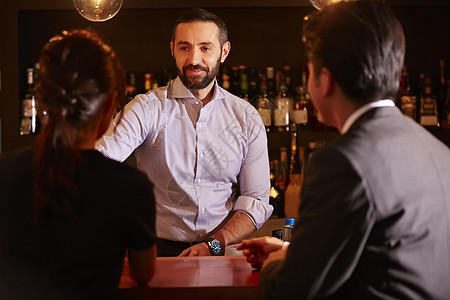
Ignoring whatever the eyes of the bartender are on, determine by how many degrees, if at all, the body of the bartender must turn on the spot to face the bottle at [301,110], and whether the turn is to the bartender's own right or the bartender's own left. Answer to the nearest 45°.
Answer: approximately 135° to the bartender's own left

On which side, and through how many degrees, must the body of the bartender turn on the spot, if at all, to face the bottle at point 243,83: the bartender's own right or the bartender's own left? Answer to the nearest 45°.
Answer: approximately 180°

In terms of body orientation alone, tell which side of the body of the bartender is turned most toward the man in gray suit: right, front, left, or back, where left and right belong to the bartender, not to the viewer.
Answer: front

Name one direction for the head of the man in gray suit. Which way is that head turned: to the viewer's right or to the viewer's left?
to the viewer's left

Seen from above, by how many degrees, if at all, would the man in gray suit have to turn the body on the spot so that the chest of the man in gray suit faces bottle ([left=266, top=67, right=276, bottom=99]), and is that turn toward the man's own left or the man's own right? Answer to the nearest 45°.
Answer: approximately 45° to the man's own right

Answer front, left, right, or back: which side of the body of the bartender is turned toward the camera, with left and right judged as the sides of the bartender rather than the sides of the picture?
front

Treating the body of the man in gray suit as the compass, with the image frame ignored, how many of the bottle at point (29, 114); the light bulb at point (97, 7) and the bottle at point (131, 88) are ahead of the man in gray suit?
3

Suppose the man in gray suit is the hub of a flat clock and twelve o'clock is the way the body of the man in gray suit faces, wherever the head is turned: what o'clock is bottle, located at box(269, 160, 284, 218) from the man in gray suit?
The bottle is roughly at 1 o'clock from the man in gray suit.

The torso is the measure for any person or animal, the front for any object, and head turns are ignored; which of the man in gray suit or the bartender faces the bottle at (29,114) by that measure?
the man in gray suit

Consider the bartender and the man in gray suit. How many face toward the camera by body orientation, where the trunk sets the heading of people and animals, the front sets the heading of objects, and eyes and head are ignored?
1

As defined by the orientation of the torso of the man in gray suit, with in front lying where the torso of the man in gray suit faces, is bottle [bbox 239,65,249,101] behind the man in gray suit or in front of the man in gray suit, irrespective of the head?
in front

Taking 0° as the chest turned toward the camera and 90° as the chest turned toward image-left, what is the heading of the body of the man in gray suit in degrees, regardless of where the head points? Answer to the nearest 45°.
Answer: approximately 135°

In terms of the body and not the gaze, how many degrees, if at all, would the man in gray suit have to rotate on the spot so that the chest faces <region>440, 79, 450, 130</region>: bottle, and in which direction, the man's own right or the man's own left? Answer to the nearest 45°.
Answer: approximately 45° to the man's own right

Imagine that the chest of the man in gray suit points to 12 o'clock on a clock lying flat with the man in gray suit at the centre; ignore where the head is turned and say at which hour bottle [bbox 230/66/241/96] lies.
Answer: The bottle is roughly at 1 o'clock from the man in gray suit.

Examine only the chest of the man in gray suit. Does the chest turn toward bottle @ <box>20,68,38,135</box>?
yes
